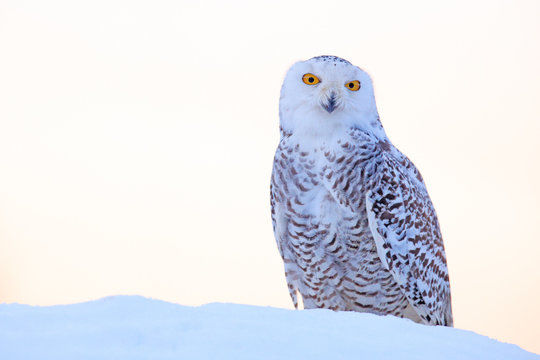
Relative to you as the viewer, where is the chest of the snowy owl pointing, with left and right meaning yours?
facing the viewer and to the left of the viewer
